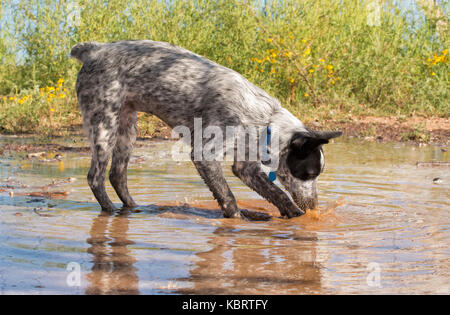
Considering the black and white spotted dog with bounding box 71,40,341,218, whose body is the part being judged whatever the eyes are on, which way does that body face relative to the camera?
to the viewer's right
